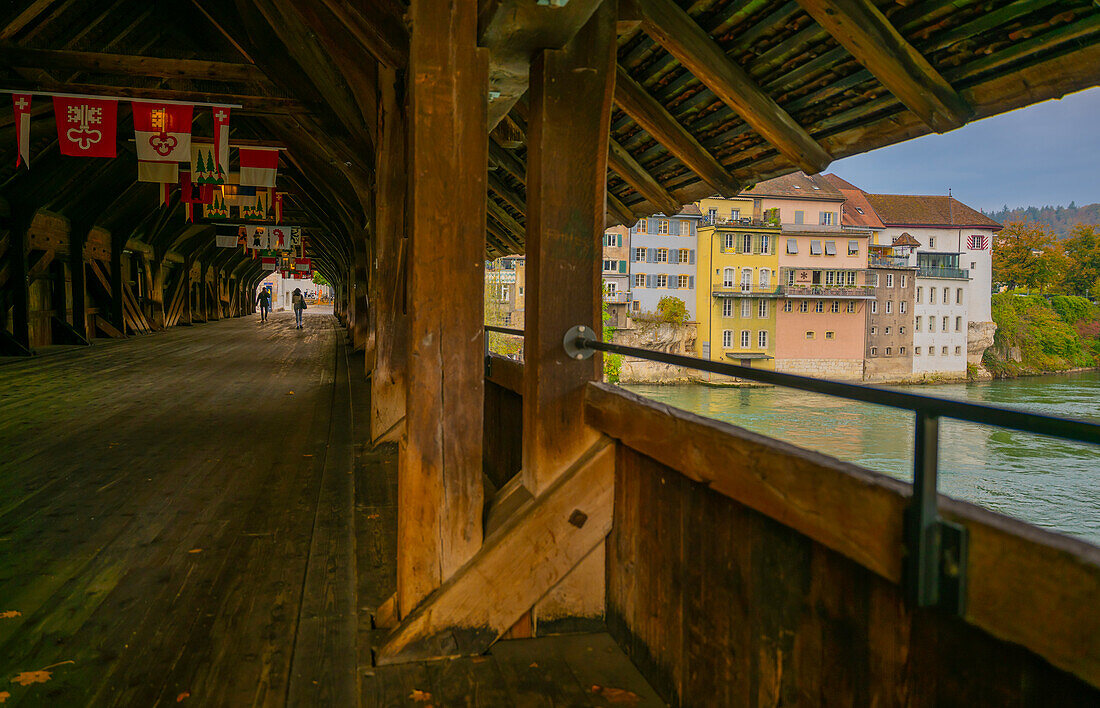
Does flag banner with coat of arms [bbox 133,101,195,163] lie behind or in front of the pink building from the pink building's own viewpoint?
in front

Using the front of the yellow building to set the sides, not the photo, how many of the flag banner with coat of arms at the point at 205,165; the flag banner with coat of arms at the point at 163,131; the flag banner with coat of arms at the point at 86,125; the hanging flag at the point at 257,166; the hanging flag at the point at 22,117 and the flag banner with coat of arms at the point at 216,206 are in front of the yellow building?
6

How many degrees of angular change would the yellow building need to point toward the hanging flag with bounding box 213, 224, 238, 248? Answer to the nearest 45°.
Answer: approximately 45° to its right

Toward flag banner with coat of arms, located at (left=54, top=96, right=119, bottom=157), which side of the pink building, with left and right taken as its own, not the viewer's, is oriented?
front

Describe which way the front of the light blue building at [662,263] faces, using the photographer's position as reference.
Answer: facing the viewer

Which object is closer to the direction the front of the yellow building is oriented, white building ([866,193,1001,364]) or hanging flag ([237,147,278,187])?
the hanging flag

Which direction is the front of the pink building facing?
toward the camera

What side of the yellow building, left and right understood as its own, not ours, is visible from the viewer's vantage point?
front

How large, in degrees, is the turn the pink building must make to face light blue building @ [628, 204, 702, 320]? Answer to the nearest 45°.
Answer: approximately 90° to its right

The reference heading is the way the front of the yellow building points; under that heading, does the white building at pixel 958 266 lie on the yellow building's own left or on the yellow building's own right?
on the yellow building's own left

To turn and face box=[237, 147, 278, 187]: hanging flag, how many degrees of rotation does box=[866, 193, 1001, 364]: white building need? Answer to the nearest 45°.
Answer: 0° — it already faces it

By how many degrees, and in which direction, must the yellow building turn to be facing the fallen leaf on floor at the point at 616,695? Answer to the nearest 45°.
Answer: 0° — it already faces it

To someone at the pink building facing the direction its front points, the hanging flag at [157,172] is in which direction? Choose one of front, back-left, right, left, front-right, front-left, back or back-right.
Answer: front
